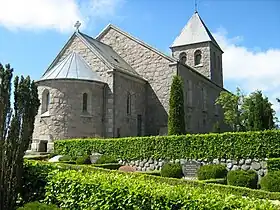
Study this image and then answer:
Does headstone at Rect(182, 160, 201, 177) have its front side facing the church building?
no

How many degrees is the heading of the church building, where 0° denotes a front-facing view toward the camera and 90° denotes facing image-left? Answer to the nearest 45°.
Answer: approximately 225°

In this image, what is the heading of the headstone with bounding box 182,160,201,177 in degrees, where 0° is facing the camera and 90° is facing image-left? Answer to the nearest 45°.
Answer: approximately 0°

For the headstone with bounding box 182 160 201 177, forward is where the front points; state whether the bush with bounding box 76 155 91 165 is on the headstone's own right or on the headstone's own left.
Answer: on the headstone's own right

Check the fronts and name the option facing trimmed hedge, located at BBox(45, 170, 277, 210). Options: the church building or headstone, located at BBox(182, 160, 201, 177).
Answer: the headstone

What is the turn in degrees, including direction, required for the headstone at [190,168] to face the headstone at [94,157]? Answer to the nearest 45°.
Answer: approximately 135° to its right

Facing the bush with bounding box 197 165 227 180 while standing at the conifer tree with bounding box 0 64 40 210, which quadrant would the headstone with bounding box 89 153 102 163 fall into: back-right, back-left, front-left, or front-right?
front-left

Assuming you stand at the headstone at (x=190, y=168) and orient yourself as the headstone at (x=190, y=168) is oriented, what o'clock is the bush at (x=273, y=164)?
The bush is roughly at 10 o'clock from the headstone.

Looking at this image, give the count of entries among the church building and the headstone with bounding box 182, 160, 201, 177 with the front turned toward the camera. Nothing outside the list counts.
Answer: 1
